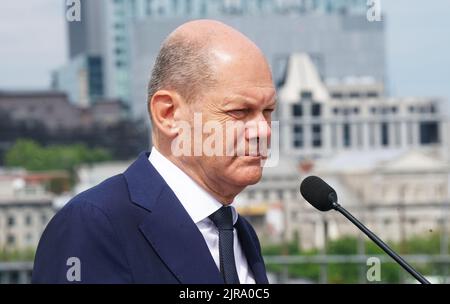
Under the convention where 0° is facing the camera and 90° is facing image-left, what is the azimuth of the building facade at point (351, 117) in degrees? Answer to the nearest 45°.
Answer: approximately 0°

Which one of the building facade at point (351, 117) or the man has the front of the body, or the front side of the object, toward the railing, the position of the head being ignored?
the building facade

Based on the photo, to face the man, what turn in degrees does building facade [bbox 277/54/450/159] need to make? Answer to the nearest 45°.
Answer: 0° — it already faces them

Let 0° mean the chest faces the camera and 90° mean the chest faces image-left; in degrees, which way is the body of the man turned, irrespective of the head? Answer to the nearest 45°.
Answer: approximately 315°

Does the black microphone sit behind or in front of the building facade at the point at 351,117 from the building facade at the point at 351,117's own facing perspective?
in front

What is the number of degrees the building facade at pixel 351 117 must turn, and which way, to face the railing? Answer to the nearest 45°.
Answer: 0° — it already faces it

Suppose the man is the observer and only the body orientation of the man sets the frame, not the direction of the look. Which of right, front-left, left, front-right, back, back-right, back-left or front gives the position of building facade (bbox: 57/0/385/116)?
back-left
